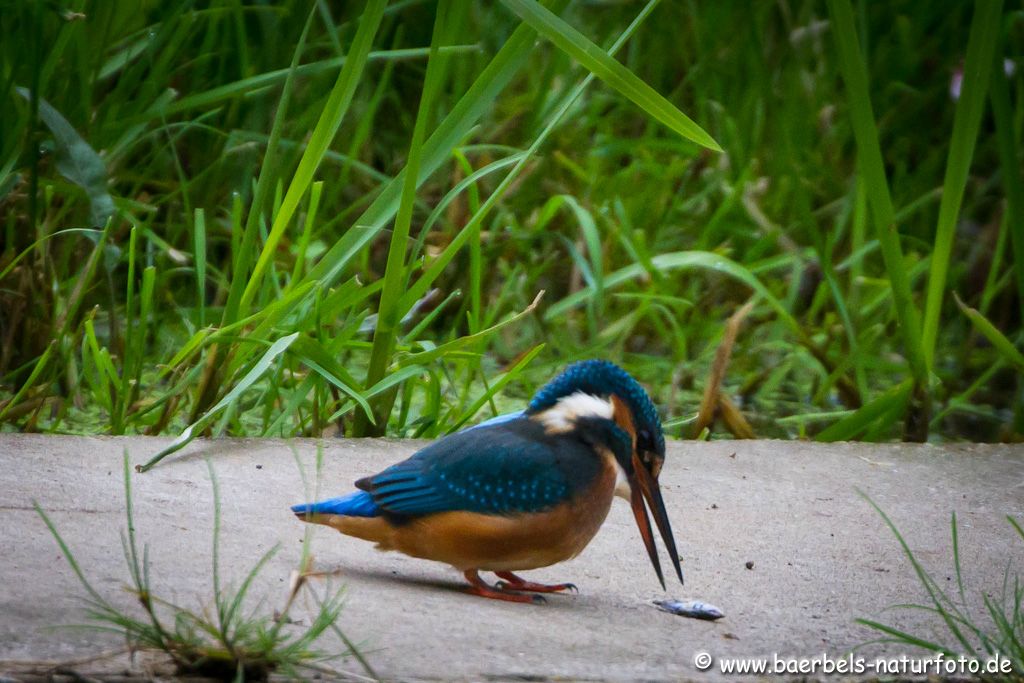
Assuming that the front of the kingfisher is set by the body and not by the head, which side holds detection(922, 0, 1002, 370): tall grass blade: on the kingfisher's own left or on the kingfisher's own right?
on the kingfisher's own left

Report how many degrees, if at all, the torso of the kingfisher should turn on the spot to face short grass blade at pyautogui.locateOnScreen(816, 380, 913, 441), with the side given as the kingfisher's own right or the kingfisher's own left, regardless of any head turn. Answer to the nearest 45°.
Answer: approximately 45° to the kingfisher's own left

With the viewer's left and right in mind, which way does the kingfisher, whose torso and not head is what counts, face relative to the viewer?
facing to the right of the viewer

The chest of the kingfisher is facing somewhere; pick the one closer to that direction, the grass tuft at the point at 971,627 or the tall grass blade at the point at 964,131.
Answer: the grass tuft

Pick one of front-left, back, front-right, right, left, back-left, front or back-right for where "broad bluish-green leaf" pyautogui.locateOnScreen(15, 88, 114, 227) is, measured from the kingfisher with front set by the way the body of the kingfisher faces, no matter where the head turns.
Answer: back-left
